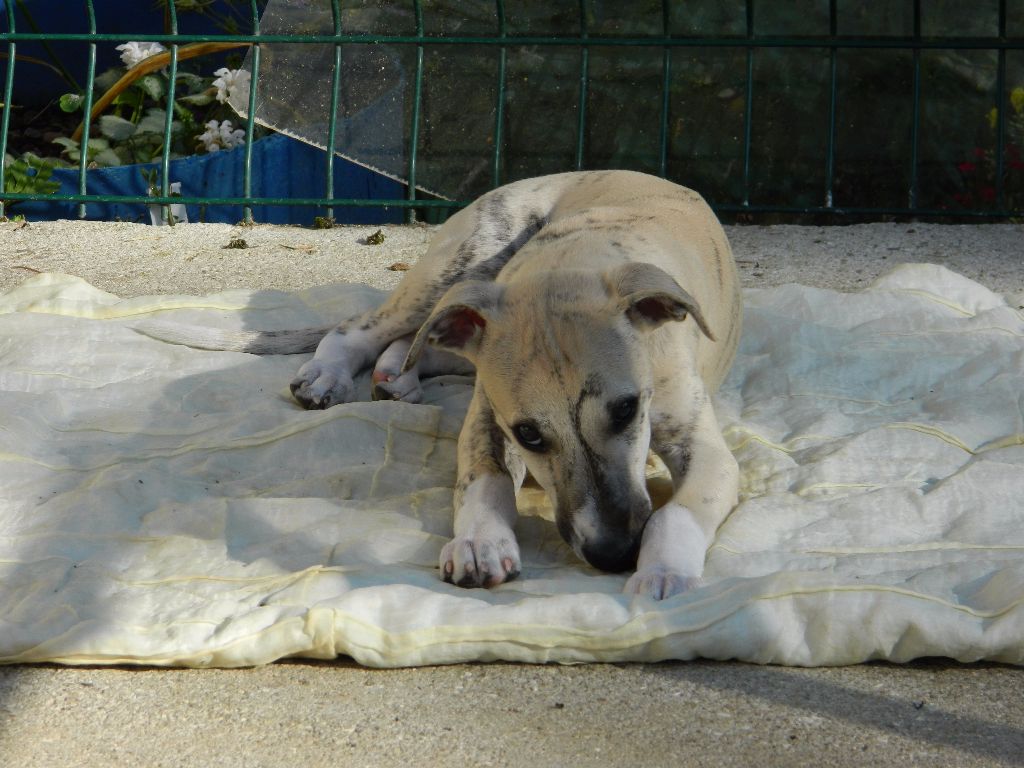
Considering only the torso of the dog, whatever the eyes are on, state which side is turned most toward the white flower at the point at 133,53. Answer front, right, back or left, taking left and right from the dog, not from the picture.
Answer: back

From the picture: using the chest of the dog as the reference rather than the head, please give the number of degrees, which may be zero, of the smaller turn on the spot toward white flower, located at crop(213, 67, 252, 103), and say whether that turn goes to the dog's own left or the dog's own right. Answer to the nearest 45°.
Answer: approximately 180°

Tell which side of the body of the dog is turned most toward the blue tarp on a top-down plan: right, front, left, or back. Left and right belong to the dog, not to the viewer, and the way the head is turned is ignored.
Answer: back

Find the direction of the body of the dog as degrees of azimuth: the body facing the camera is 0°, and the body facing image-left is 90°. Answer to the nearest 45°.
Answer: approximately 0°

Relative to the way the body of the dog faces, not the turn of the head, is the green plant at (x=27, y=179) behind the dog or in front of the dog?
behind

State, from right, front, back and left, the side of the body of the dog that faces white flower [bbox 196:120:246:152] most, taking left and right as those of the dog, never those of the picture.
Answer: back
